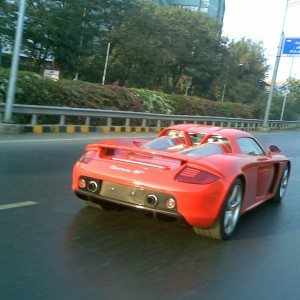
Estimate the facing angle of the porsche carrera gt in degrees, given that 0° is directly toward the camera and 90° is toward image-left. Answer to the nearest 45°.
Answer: approximately 225°

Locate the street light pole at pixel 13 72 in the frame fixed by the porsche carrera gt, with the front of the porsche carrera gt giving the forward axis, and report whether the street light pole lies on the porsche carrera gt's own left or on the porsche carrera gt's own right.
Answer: on the porsche carrera gt's own left

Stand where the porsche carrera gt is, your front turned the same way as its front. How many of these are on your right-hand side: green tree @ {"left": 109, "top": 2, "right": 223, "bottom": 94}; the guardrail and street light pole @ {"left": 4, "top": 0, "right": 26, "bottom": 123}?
0

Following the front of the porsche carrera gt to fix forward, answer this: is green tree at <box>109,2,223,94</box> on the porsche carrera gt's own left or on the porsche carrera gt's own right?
on the porsche carrera gt's own left

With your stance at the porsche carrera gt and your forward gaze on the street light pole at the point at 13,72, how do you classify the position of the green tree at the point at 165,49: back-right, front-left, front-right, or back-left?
front-right
